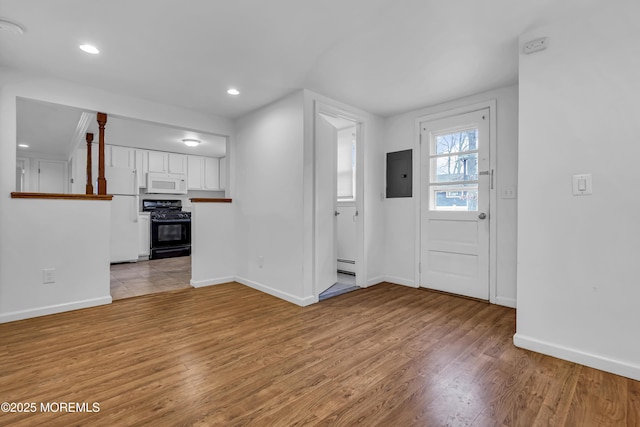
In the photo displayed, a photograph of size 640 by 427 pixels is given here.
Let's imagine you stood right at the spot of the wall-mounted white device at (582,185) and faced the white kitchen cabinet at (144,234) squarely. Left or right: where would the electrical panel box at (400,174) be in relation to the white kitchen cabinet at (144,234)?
right

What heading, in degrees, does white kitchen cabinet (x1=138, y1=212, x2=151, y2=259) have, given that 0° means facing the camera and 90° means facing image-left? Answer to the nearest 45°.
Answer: approximately 0°

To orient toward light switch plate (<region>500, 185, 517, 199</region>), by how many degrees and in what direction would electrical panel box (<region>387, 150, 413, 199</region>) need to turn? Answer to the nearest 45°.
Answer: approximately 90° to its left

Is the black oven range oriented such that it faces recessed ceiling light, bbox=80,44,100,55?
yes

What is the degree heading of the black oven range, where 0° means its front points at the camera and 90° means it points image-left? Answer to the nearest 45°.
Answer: approximately 0°
